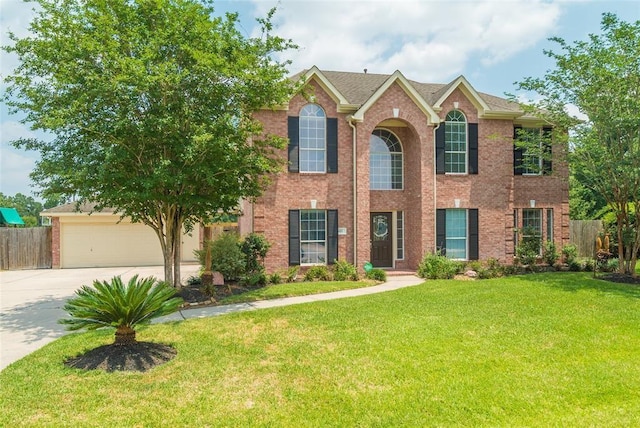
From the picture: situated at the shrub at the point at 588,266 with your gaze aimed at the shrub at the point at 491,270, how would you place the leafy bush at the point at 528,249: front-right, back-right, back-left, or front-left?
front-right

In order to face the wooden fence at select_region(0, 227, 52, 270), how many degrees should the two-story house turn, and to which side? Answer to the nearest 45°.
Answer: approximately 90° to its right

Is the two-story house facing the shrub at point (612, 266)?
no

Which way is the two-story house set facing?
toward the camera

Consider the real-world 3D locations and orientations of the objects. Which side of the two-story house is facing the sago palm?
front

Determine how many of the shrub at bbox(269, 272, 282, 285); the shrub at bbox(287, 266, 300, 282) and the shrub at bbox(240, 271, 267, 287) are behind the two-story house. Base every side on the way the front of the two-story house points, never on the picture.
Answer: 0

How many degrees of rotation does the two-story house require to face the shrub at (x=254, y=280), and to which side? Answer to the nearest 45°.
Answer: approximately 45° to its right

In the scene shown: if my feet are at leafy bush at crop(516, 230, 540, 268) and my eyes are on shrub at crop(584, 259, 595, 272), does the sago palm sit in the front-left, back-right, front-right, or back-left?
back-right

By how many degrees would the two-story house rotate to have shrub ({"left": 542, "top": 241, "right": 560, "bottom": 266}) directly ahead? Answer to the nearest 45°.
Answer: approximately 90° to its left

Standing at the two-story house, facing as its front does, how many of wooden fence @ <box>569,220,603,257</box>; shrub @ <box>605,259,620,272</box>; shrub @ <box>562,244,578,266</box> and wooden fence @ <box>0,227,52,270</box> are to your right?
1

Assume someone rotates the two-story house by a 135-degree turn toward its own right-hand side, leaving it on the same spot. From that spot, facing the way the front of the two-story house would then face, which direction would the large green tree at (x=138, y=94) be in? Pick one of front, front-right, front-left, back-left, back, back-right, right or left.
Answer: left

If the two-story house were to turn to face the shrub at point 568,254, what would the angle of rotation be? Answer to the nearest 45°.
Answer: approximately 90° to its left

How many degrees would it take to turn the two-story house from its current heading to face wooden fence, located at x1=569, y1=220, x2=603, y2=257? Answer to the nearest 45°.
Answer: approximately 135° to its left
